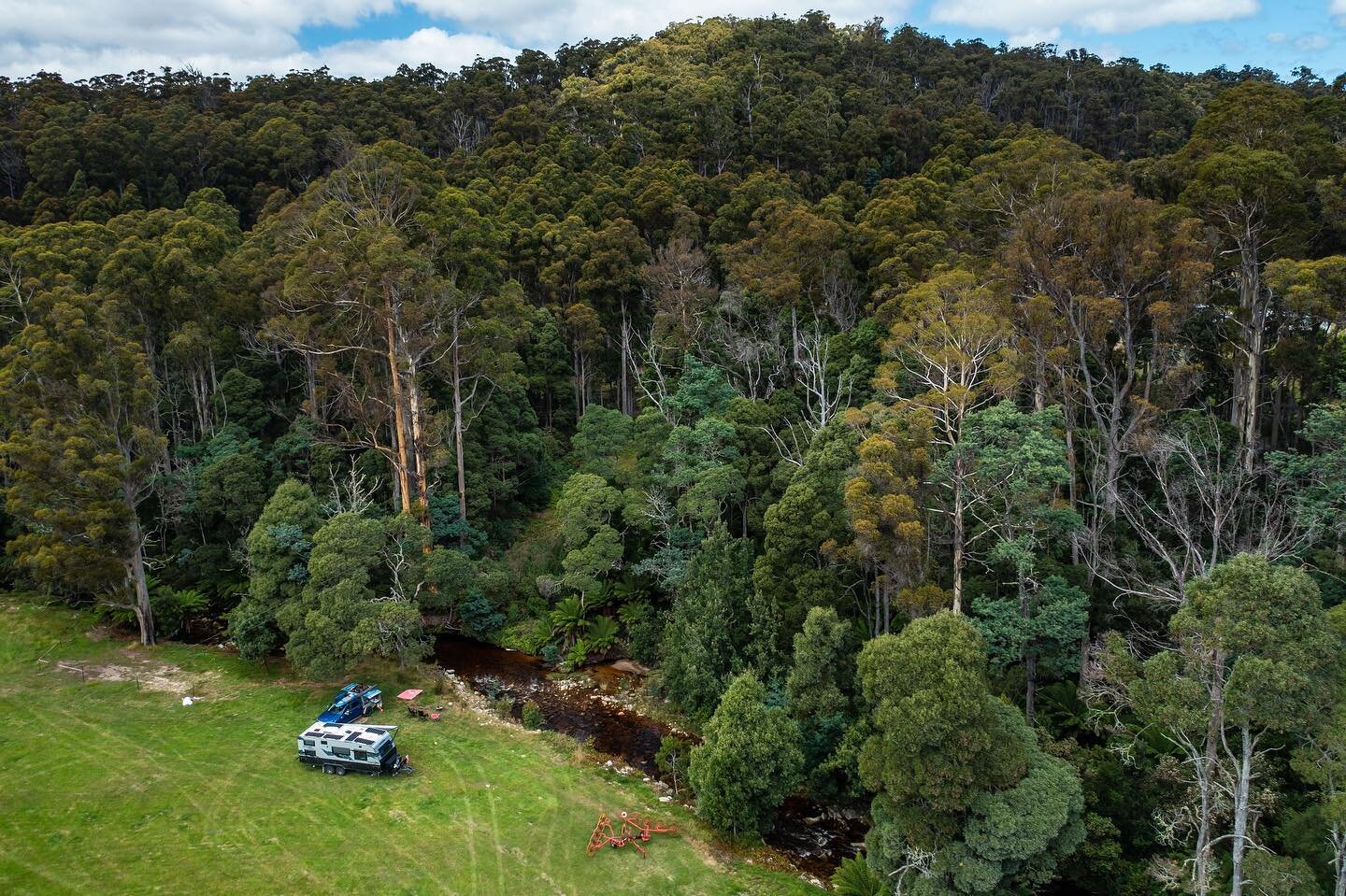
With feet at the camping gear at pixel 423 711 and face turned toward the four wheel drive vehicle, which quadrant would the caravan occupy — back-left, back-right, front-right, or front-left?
front-left

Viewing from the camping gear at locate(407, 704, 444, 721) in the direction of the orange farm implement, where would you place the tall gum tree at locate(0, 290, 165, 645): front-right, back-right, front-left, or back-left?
back-right

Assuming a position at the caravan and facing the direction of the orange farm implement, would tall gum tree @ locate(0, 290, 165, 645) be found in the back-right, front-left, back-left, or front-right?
back-left
